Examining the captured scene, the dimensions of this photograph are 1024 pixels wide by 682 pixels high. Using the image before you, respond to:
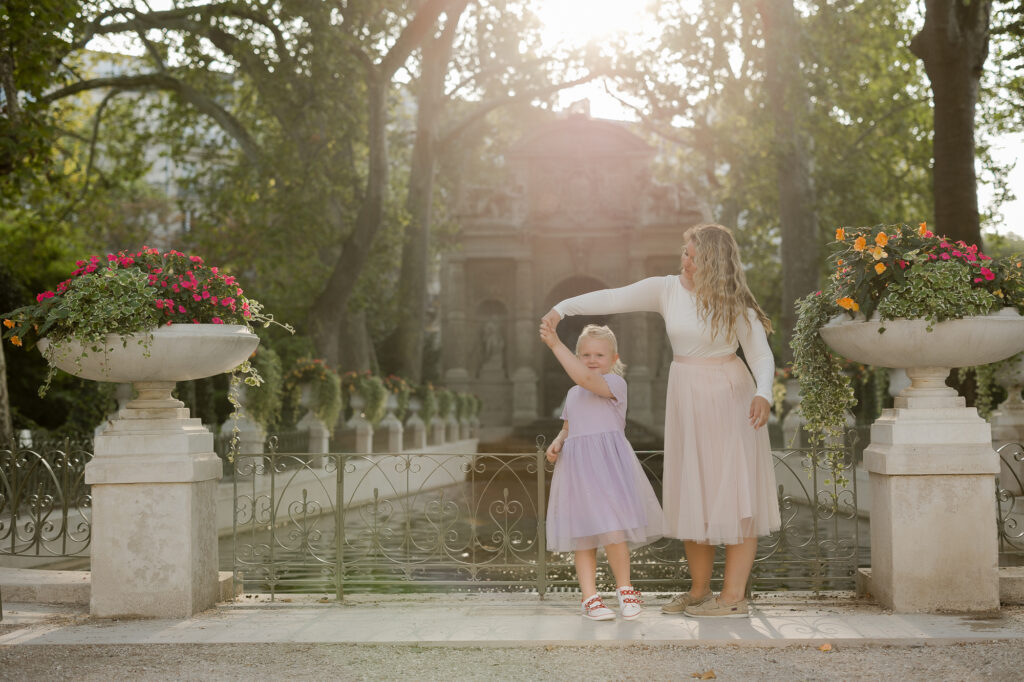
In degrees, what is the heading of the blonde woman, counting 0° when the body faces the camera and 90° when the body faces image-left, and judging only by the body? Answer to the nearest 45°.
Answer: approximately 45°

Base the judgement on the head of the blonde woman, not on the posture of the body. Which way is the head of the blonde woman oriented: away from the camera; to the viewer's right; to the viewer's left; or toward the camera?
to the viewer's left

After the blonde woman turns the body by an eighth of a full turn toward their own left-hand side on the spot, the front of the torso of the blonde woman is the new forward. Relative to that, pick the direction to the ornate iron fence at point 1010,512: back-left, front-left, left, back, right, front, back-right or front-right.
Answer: back-left

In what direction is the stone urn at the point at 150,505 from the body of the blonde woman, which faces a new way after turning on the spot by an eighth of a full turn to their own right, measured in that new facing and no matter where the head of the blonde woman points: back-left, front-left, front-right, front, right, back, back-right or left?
front

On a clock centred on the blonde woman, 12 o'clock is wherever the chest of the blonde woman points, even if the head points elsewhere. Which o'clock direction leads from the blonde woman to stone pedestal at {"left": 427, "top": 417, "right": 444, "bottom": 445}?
The stone pedestal is roughly at 4 o'clock from the blonde woman.

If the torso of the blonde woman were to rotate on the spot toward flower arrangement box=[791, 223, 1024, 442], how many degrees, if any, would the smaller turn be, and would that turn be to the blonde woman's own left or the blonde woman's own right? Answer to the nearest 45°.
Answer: approximately 135° to the blonde woman's own left

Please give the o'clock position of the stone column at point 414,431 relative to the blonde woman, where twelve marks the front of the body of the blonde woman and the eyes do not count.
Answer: The stone column is roughly at 4 o'clock from the blonde woman.

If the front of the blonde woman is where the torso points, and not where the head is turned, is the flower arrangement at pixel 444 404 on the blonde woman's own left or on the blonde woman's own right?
on the blonde woman's own right

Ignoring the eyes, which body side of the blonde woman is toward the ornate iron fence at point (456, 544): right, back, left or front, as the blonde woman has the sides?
right
